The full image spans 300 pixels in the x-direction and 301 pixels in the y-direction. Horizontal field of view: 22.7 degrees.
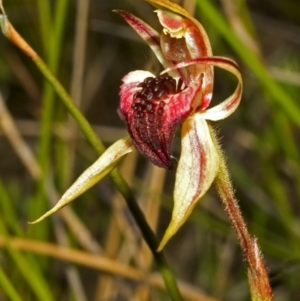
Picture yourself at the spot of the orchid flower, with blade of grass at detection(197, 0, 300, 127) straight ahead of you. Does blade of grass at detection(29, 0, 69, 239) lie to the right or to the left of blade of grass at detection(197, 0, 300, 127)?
left

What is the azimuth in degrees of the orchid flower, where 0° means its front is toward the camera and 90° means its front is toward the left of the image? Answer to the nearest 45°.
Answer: approximately 45°

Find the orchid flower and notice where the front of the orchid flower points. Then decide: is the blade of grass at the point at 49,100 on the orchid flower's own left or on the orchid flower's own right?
on the orchid flower's own right

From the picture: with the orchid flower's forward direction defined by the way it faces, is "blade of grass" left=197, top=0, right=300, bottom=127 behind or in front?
behind
